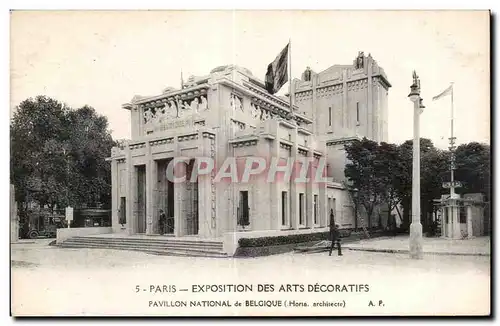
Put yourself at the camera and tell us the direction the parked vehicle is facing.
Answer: facing to the left of the viewer

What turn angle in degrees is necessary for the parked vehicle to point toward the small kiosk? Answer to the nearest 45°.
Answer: approximately 135° to its left
